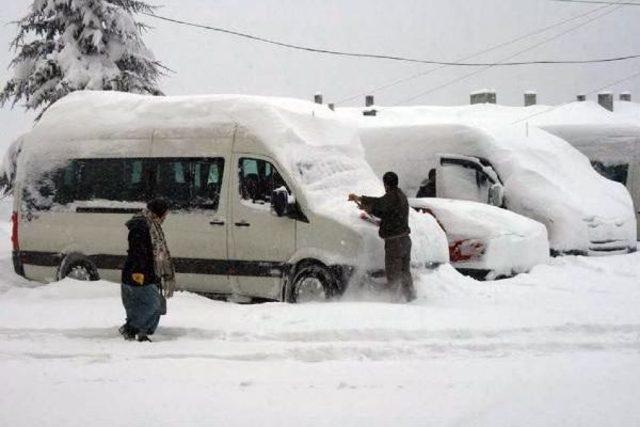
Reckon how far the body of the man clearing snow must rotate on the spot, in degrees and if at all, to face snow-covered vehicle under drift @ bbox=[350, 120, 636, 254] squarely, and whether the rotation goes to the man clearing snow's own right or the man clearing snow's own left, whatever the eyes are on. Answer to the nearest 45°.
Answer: approximately 90° to the man clearing snow's own right

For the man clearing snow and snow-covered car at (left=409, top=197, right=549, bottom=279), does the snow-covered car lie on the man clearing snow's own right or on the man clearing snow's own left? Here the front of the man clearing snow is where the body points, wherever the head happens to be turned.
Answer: on the man clearing snow's own right

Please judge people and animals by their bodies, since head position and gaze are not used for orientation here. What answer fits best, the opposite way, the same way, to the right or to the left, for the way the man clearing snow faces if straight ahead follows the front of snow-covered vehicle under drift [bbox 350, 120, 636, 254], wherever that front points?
the opposite way

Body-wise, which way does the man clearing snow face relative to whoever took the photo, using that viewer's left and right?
facing away from the viewer and to the left of the viewer

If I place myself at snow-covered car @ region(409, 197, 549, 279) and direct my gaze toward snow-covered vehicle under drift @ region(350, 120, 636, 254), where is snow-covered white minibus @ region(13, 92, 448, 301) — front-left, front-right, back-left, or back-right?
back-left

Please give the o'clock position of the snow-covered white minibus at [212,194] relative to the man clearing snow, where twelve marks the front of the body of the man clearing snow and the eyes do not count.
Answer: The snow-covered white minibus is roughly at 11 o'clock from the man clearing snow.

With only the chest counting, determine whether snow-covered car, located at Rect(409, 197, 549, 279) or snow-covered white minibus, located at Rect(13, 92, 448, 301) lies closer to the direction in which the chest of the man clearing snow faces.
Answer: the snow-covered white minibus

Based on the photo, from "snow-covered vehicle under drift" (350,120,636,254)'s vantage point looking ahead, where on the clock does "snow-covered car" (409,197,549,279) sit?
The snow-covered car is roughly at 2 o'clock from the snow-covered vehicle under drift.

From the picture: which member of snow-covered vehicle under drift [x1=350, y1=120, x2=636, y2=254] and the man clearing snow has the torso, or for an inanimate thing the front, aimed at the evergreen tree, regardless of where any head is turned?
the man clearing snow

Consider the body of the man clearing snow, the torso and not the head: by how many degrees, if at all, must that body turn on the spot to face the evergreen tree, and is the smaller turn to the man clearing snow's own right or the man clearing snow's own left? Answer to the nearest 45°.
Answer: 0° — they already face it

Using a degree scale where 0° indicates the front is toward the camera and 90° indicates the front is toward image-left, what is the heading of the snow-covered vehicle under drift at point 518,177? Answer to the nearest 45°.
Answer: approximately 315°
